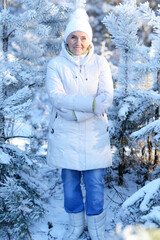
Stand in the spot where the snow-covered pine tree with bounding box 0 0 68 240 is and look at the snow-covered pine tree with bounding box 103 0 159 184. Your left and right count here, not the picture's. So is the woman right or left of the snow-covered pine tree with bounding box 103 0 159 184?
right

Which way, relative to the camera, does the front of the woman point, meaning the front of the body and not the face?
toward the camera

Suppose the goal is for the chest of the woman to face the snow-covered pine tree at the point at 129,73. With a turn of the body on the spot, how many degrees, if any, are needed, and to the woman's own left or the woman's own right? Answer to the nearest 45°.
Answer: approximately 135° to the woman's own left

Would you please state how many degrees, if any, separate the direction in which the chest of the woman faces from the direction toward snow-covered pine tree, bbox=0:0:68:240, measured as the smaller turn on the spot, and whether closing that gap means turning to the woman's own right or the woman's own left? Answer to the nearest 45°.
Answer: approximately 135° to the woman's own right
